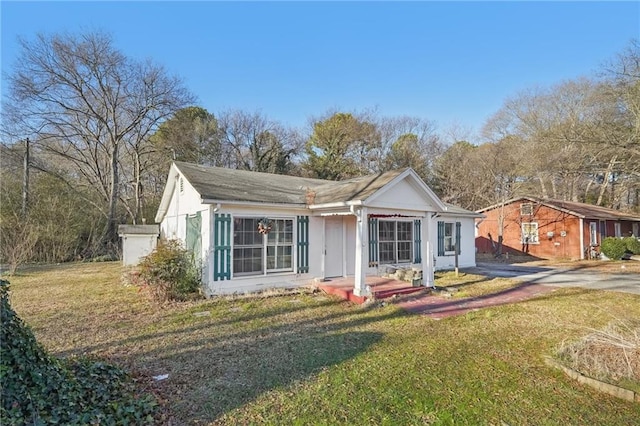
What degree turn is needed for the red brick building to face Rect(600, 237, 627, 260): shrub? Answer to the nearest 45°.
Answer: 0° — it already faces it

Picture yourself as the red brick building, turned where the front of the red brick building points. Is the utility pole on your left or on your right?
on your right

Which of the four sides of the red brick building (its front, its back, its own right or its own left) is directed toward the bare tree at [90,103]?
right

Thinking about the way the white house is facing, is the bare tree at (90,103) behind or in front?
behind

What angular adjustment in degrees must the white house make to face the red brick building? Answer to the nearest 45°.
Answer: approximately 90° to its left

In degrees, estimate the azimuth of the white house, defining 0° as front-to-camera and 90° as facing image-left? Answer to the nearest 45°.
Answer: approximately 315°

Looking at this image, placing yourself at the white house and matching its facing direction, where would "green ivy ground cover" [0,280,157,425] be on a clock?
The green ivy ground cover is roughly at 2 o'clock from the white house.

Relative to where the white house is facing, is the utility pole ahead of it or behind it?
behind

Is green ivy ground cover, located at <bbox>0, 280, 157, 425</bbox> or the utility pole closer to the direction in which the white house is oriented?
the green ivy ground cover

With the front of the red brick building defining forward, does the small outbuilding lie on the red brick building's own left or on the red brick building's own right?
on the red brick building's own right
